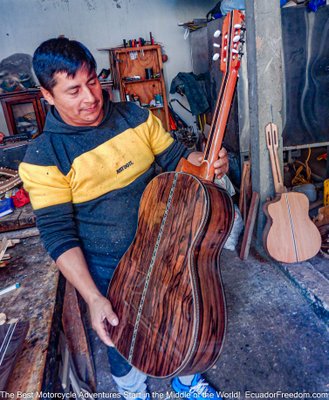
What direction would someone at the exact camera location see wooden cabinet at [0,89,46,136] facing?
facing the viewer

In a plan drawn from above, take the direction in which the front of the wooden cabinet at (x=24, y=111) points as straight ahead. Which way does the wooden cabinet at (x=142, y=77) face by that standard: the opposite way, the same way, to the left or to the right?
the same way

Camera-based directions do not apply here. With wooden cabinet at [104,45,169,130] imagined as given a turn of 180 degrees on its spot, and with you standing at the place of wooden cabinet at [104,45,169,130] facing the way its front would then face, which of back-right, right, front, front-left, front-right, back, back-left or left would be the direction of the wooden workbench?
back

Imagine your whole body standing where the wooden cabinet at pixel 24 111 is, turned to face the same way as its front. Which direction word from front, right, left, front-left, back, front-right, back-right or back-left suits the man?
front

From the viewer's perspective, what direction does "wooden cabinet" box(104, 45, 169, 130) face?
toward the camera

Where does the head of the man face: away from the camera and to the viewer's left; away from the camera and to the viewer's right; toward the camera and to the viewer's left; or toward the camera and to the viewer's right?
toward the camera and to the viewer's right

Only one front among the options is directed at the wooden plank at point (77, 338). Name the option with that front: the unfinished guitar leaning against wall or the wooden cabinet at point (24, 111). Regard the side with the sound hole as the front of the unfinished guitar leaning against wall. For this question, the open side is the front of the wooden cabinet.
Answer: the wooden cabinet

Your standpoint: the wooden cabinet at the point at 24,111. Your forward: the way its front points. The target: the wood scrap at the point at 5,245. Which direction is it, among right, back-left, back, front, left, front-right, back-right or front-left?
front

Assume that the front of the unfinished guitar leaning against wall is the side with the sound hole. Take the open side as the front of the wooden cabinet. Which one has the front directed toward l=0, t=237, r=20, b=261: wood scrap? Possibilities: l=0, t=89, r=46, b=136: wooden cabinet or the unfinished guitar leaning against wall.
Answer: the wooden cabinet
